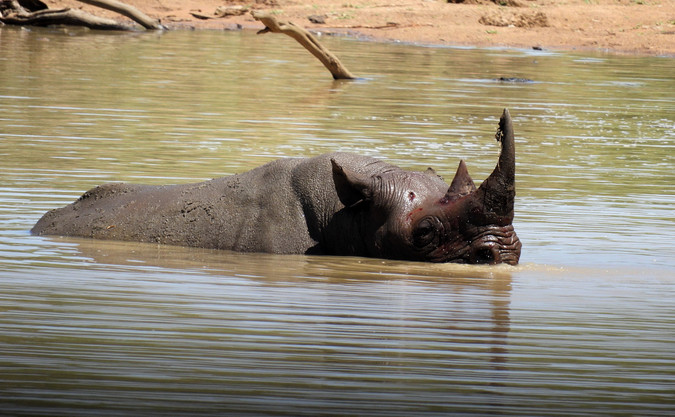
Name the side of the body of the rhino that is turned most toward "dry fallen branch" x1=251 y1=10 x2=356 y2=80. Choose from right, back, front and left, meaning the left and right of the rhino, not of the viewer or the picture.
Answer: left

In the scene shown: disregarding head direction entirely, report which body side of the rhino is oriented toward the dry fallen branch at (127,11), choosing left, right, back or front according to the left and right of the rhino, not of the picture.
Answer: left

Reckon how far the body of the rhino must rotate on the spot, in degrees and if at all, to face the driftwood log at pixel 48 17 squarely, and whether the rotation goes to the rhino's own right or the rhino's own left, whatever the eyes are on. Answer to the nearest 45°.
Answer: approximately 90° to the rhino's own left

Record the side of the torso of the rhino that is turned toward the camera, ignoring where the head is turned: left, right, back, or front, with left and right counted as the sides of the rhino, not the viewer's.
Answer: right

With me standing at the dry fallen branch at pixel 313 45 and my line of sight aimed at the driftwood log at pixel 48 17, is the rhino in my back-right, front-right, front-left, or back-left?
back-left
